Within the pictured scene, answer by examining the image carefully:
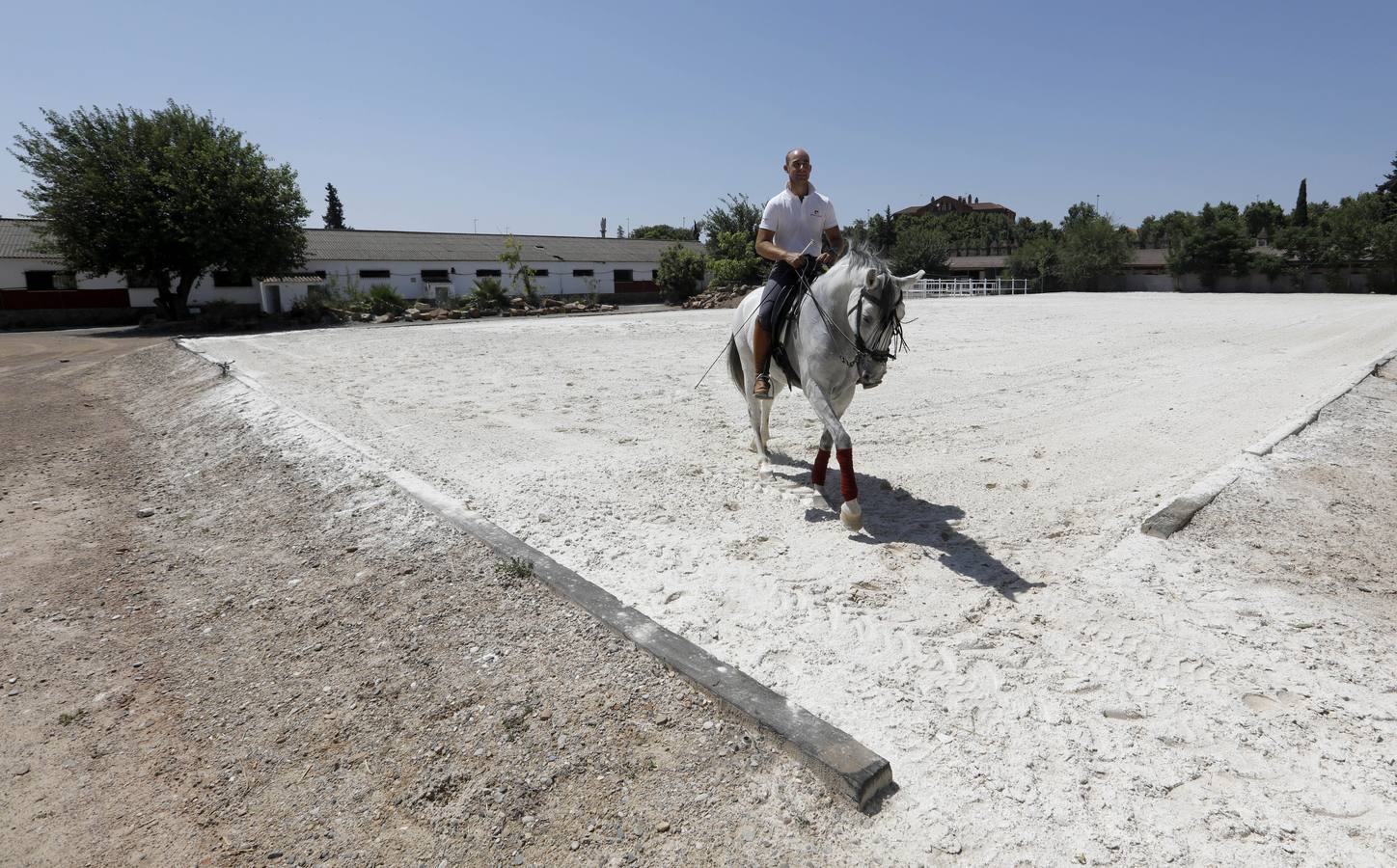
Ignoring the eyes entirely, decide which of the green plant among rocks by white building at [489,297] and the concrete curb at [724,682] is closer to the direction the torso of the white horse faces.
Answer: the concrete curb

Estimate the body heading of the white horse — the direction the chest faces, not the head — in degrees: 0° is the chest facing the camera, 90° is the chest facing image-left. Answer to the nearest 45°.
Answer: approximately 315°

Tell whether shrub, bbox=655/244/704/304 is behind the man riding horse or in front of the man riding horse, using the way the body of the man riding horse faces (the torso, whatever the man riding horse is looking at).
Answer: behind

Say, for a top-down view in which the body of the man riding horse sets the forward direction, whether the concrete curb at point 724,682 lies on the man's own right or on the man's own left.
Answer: on the man's own right

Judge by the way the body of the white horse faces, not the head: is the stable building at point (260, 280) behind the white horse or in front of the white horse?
behind

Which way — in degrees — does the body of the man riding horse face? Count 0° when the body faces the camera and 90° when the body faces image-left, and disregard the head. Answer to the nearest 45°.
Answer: approximately 315°

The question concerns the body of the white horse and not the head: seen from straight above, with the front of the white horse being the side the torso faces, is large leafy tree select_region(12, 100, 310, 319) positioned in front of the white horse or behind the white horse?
behind

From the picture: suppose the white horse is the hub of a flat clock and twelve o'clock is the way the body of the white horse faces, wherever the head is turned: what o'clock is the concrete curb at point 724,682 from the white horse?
The concrete curb is roughly at 2 o'clock from the white horse.

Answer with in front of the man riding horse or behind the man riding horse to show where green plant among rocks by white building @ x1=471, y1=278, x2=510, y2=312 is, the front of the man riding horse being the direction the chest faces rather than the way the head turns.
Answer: behind

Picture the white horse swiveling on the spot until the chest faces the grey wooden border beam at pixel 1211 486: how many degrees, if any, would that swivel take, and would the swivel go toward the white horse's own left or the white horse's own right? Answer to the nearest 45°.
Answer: approximately 45° to the white horse's own left

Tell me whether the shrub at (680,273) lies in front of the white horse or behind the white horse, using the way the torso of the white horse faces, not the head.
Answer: behind

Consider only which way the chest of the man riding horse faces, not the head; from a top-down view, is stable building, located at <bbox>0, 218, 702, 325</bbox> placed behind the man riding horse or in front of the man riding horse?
behind
